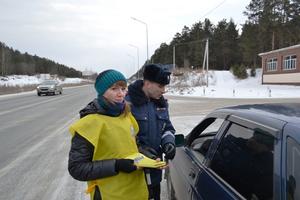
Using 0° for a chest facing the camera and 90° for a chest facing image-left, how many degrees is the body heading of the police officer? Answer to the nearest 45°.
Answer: approximately 315°

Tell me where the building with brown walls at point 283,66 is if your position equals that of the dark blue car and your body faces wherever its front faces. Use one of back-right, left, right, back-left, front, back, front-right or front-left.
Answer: front-right

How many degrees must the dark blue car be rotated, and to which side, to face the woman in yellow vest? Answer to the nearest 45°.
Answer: approximately 45° to its left

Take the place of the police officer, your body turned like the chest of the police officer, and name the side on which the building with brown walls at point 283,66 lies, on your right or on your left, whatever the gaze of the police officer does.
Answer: on your left

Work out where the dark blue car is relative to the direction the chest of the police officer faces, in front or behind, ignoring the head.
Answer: in front

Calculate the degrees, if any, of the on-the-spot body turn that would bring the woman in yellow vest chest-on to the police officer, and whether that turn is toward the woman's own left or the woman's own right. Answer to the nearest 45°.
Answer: approximately 90° to the woman's own left

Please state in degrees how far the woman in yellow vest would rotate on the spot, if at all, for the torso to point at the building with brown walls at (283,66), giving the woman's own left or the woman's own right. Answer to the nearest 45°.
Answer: approximately 90° to the woman's own left

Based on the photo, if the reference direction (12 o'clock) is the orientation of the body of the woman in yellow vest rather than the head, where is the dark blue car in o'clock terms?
The dark blue car is roughly at 11 o'clock from the woman in yellow vest.

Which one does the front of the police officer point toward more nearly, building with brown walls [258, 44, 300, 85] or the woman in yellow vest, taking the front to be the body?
the woman in yellow vest

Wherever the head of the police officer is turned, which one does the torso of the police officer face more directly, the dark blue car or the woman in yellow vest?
the dark blue car

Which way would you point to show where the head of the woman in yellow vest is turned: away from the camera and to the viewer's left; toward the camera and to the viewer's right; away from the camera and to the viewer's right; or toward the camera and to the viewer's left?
toward the camera and to the viewer's right

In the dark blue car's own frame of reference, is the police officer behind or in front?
in front

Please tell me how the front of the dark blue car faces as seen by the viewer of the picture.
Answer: facing away from the viewer and to the left of the viewer
